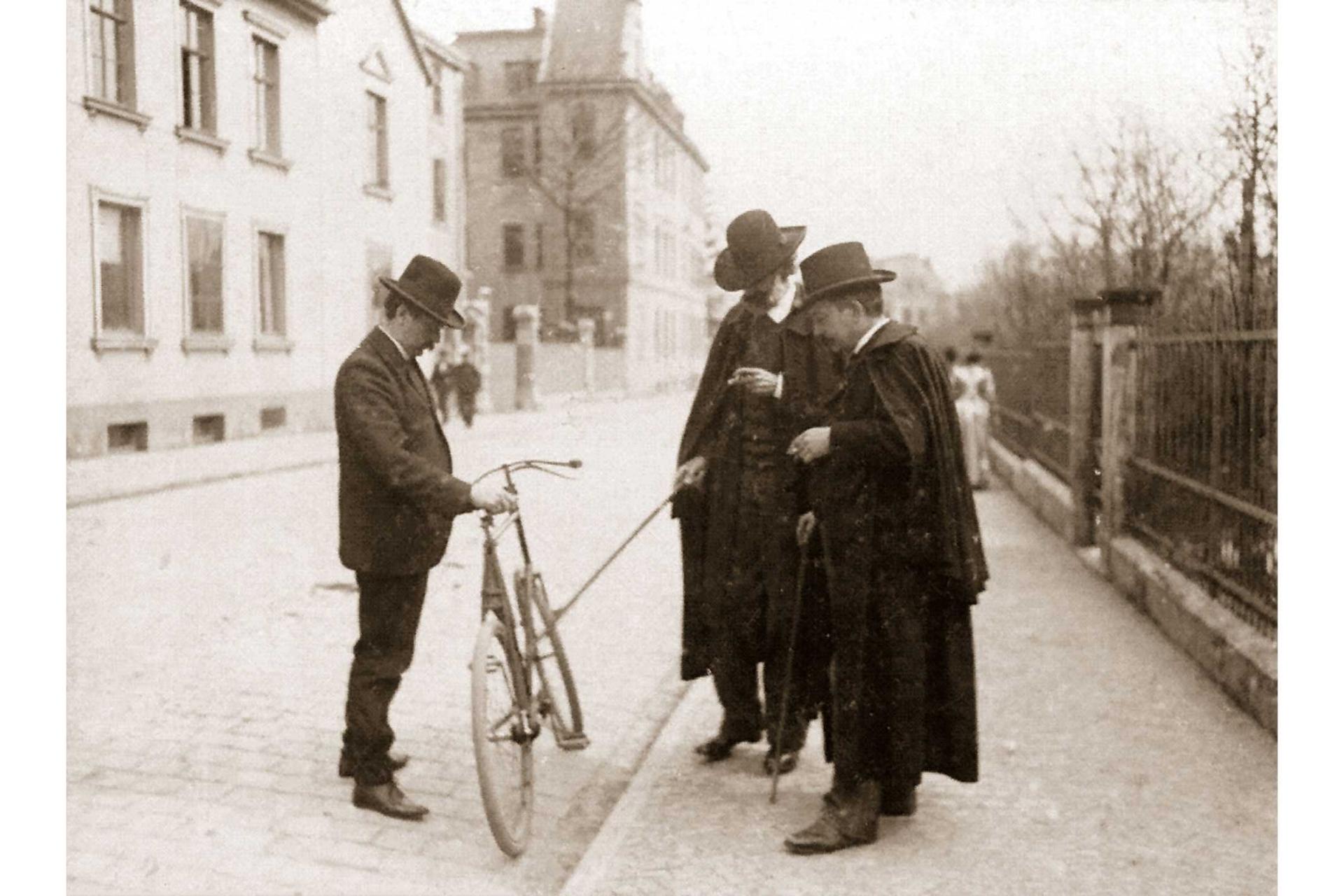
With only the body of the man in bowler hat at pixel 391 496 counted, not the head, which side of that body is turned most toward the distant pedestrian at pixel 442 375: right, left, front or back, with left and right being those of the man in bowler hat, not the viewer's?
left

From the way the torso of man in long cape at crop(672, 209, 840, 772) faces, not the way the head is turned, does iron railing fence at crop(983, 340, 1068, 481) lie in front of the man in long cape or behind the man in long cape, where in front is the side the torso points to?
behind

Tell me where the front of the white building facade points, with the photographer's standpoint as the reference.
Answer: facing the viewer and to the right of the viewer

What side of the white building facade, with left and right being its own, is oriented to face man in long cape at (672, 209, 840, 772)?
front

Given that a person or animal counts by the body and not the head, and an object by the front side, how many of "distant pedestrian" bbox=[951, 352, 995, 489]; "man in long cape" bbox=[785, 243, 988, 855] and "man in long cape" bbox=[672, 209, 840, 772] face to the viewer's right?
0

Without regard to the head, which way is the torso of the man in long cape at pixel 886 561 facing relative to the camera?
to the viewer's left

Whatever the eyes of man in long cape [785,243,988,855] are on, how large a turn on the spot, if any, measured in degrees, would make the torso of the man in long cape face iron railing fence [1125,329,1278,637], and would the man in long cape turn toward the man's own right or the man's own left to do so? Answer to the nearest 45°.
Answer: approximately 135° to the man's own right

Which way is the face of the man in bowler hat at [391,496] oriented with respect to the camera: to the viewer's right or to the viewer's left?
to the viewer's right

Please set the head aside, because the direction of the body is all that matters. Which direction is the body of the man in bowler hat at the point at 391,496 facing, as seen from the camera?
to the viewer's right

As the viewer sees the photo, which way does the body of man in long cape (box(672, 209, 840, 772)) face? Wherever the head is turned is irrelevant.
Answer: toward the camera

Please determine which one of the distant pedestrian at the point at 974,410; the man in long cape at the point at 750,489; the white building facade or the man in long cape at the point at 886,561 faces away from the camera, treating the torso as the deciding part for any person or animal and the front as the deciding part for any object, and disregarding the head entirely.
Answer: the distant pedestrian
